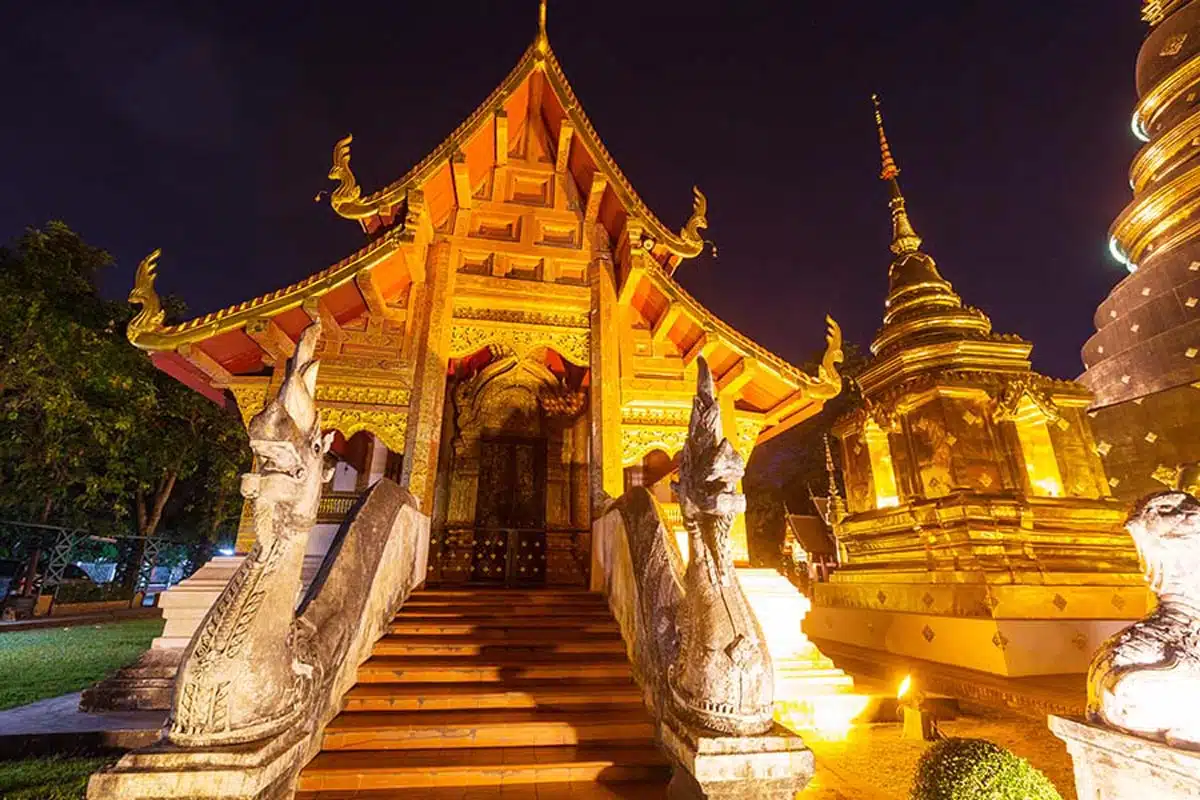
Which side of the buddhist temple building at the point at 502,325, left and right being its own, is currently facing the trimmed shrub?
front

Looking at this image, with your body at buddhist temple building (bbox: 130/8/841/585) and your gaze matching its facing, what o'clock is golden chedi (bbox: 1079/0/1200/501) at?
The golden chedi is roughly at 9 o'clock from the buddhist temple building.

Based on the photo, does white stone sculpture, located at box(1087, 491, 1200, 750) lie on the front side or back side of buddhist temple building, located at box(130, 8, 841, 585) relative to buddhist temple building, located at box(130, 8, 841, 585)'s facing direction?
on the front side

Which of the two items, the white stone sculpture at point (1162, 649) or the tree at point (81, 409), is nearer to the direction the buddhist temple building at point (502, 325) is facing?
the white stone sculpture

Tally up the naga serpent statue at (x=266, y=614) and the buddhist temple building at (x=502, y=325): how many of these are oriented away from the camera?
0

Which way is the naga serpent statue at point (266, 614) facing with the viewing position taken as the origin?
facing the viewer and to the left of the viewer

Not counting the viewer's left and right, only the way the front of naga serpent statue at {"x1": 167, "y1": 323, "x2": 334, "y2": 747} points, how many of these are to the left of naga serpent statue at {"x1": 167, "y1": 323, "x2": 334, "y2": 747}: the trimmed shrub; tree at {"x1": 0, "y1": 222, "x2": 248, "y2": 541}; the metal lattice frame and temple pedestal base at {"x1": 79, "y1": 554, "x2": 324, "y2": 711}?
1

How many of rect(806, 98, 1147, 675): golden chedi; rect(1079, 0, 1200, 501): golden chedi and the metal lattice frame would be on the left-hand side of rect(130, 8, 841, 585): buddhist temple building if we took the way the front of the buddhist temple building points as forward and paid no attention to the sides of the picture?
2

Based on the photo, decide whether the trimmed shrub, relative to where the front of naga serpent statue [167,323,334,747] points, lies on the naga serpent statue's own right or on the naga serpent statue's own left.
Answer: on the naga serpent statue's own left

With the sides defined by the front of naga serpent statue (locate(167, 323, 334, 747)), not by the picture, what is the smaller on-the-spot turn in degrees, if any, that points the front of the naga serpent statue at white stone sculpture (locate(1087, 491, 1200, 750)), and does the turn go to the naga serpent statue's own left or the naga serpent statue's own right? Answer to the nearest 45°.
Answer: approximately 90° to the naga serpent statue's own left

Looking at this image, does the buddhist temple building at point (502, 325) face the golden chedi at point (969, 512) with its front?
no

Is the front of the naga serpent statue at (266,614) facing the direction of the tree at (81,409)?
no

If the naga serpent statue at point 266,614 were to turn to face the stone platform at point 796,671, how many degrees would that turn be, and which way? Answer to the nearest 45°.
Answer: approximately 135° to its left

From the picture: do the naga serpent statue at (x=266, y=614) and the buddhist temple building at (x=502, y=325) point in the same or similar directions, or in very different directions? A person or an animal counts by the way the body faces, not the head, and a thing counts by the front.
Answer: same or similar directions

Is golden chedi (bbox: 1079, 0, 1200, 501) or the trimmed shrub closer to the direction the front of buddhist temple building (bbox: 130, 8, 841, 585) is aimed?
the trimmed shrub

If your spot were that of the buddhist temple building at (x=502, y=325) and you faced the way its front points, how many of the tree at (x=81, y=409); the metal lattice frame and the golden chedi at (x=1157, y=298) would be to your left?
1

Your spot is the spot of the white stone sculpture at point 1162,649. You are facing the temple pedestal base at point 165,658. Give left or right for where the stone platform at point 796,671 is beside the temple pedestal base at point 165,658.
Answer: right

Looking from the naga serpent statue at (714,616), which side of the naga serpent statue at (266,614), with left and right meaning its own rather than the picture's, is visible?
left

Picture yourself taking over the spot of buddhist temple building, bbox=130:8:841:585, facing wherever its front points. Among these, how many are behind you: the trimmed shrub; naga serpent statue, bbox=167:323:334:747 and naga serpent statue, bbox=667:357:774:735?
0

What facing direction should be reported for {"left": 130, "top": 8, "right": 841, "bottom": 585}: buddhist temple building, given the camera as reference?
facing the viewer

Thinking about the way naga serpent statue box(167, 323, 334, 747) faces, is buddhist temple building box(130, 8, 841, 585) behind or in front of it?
behind

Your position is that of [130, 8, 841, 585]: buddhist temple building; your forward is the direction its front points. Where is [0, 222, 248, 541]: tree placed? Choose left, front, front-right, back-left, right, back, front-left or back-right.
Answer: back-right

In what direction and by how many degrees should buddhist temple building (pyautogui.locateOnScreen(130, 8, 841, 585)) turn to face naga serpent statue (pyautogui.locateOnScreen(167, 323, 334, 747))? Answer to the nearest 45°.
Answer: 0° — it already faces it
